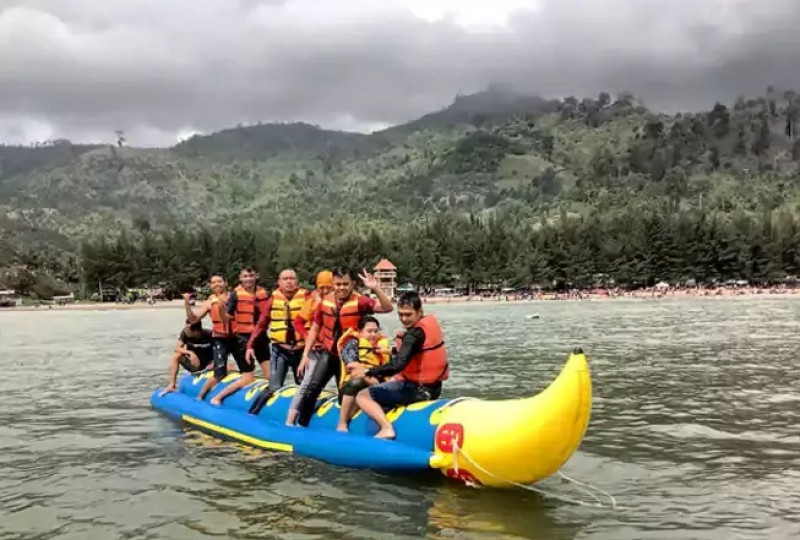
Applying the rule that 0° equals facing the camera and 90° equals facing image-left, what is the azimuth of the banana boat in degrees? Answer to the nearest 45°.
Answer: approximately 315°
